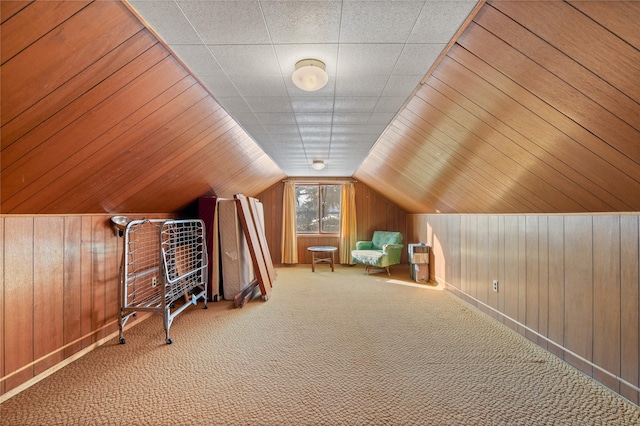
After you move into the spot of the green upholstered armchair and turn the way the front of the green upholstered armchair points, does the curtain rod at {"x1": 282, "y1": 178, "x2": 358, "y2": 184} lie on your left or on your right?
on your right

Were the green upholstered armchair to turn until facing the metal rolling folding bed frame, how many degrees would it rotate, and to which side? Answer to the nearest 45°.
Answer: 0° — it already faces it

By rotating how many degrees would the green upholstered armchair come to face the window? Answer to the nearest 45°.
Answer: approximately 90° to its right

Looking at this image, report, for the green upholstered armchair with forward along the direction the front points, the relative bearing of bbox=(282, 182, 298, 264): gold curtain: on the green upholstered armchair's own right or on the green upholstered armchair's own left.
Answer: on the green upholstered armchair's own right

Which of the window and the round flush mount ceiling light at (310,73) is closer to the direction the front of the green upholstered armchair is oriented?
the round flush mount ceiling light

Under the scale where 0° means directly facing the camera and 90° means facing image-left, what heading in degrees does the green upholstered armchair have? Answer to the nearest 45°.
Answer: approximately 45°
